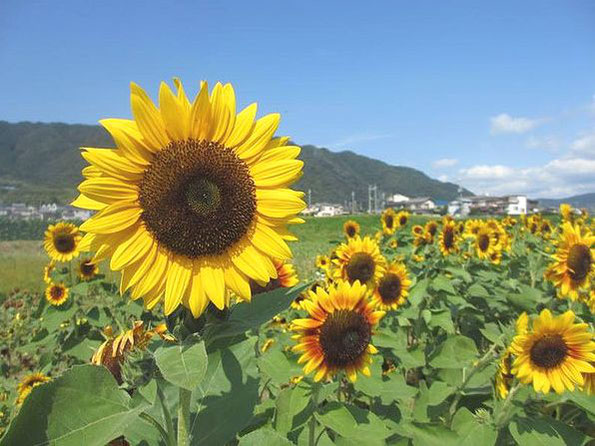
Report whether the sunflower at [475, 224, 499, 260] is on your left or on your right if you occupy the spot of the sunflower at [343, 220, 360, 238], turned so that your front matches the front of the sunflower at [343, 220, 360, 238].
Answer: on your left

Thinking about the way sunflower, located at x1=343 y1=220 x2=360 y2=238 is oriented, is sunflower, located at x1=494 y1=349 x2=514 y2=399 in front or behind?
in front

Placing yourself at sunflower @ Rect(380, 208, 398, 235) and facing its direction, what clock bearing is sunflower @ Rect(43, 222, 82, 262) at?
sunflower @ Rect(43, 222, 82, 262) is roughly at 3 o'clock from sunflower @ Rect(380, 208, 398, 235).

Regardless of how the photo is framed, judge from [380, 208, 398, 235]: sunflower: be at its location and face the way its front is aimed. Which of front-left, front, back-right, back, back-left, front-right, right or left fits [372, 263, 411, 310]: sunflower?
front-right

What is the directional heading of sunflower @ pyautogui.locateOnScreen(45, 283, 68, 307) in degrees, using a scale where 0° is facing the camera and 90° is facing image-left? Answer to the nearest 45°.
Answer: approximately 0°

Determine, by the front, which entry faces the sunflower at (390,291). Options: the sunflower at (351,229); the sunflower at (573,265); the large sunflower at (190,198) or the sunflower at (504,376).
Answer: the sunflower at (351,229)

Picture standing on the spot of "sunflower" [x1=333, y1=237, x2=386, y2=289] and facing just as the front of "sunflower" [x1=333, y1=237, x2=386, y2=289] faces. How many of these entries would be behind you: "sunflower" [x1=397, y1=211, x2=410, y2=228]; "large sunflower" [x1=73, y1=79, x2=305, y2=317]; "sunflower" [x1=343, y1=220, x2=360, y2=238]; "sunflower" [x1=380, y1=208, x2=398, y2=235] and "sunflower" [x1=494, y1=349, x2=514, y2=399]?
3

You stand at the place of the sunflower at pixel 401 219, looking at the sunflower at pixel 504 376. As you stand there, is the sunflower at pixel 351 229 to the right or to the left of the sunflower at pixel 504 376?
right

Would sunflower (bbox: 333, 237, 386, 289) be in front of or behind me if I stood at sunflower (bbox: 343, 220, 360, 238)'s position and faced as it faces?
in front
